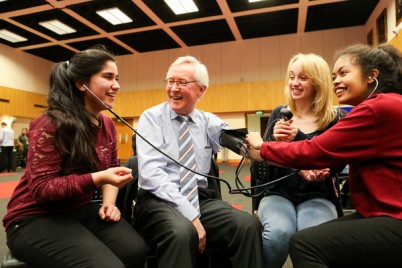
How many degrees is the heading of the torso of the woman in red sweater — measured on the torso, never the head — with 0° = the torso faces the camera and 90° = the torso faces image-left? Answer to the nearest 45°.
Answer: approximately 90°

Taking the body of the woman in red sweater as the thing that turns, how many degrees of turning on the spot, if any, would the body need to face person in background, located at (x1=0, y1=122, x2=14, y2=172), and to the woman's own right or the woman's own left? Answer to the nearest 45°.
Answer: approximately 45° to the woman's own right

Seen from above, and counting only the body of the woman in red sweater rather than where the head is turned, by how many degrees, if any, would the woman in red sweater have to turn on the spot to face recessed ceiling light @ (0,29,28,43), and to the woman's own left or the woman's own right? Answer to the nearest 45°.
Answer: approximately 45° to the woman's own right

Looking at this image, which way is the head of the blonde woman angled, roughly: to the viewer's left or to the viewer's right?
to the viewer's left

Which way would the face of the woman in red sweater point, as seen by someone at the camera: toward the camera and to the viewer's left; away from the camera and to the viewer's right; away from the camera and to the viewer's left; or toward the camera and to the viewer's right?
toward the camera and to the viewer's left

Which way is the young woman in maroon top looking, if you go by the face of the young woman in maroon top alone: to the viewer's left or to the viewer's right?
to the viewer's right

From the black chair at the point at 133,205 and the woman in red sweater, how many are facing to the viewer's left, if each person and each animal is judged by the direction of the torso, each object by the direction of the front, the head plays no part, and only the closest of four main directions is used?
1

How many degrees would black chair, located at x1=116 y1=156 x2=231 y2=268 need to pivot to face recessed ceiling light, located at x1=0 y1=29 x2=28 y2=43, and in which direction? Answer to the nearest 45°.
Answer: approximately 135° to its right

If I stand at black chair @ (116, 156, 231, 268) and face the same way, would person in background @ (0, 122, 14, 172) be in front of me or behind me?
behind

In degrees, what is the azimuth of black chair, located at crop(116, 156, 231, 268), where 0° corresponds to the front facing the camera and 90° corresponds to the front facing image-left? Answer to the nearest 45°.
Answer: approximately 0°

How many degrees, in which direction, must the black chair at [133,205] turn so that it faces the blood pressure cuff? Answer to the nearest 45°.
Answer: approximately 90° to its left
